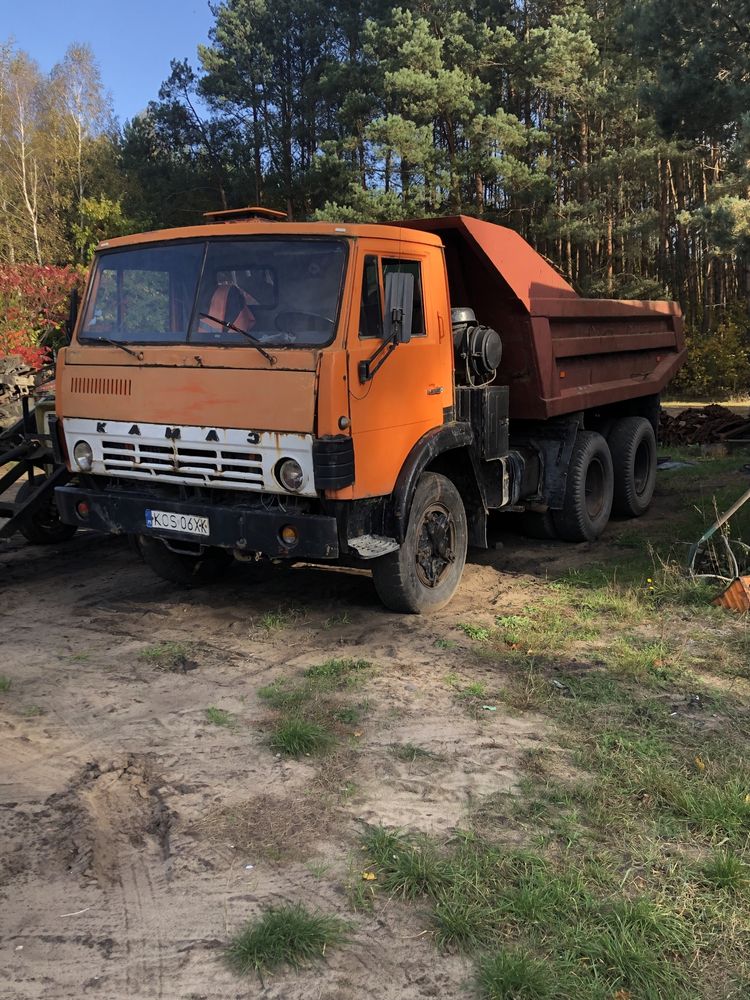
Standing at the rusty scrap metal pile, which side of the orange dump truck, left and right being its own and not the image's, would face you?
back

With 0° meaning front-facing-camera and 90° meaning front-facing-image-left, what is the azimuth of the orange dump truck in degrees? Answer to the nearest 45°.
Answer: approximately 45°
